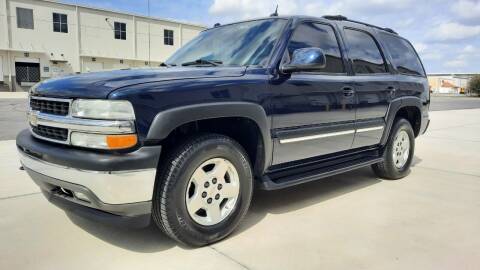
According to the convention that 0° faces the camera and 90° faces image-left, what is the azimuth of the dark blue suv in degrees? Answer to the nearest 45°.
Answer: approximately 45°

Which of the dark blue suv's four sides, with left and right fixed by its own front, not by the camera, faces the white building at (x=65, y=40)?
right
